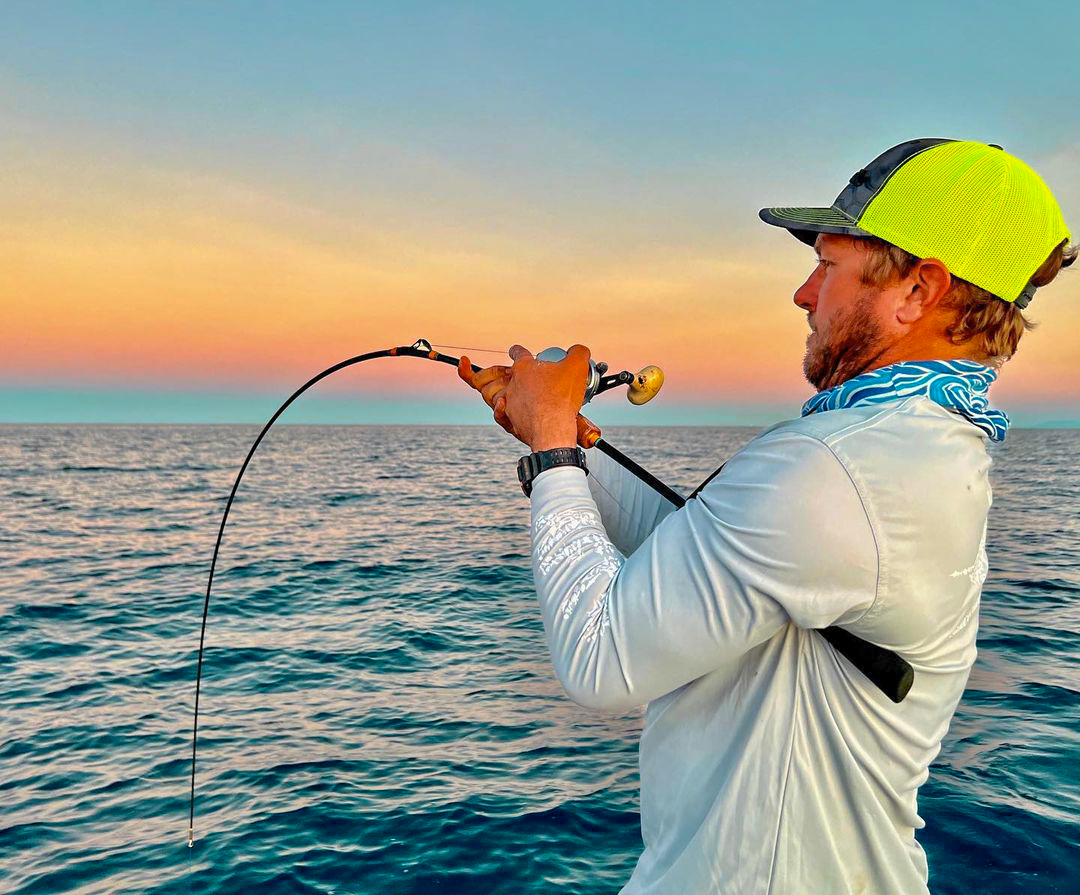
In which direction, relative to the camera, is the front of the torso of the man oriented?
to the viewer's left
